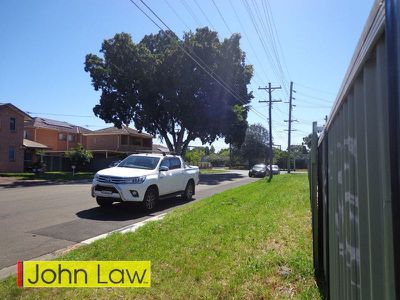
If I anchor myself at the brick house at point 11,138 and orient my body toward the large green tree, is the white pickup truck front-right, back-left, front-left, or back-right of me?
front-right

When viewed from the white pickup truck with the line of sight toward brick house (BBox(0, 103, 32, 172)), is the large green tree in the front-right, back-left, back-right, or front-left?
front-right

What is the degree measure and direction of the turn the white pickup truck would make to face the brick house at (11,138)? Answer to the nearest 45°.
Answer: approximately 90° to its right

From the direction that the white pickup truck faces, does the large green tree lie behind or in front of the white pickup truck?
behind

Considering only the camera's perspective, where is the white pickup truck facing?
facing the viewer and to the left of the viewer

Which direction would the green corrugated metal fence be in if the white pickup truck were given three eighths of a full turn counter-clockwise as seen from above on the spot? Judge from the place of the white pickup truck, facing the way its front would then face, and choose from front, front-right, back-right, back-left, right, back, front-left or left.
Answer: right
